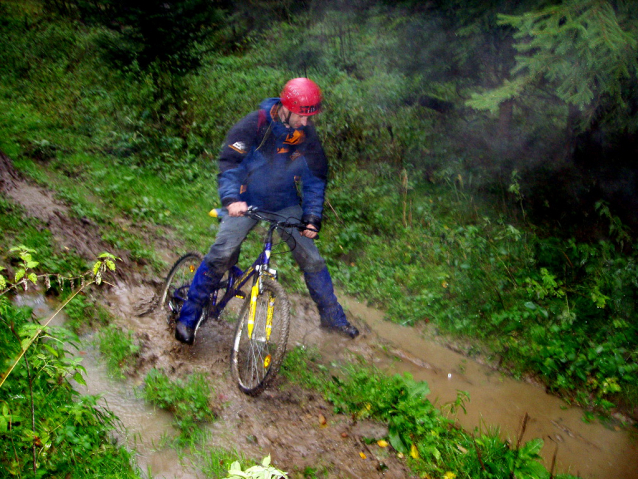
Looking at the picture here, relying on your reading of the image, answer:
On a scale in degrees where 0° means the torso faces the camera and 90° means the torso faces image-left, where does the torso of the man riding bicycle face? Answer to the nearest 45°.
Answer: approximately 315°

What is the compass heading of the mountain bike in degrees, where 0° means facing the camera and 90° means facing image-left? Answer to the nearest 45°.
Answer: approximately 315°

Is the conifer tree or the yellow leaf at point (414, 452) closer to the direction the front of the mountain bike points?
the yellow leaf

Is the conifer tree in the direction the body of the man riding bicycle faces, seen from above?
no

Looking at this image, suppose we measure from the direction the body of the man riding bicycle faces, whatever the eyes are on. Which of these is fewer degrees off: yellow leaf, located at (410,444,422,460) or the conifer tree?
the yellow leaf

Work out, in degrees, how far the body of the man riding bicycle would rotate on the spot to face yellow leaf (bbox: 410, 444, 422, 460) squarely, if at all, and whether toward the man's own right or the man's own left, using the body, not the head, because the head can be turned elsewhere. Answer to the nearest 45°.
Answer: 0° — they already face it

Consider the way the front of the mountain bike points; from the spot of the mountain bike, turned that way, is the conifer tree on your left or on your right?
on your left

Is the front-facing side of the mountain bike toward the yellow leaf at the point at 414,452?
yes

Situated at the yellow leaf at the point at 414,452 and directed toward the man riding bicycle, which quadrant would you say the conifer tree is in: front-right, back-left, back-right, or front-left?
front-right
